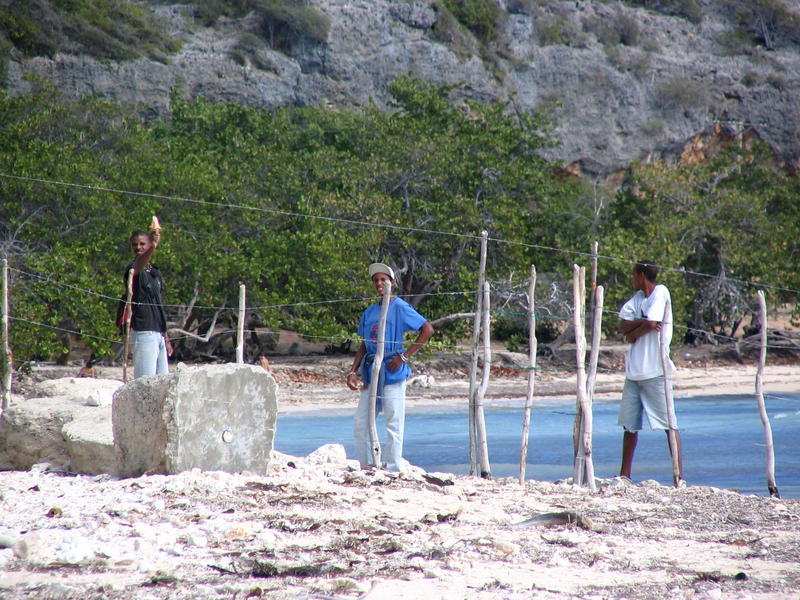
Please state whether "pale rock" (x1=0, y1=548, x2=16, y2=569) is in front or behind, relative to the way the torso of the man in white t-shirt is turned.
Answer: in front

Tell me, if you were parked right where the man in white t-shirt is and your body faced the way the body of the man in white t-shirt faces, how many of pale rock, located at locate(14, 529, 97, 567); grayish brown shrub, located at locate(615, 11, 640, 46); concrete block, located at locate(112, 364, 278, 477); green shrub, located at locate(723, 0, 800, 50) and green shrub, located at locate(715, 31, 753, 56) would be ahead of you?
2

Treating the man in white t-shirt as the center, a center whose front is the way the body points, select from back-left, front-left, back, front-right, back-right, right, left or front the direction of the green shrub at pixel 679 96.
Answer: back-right

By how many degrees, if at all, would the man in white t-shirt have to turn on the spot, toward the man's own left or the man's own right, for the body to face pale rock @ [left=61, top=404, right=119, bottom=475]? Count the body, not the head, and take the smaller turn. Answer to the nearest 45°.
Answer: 0° — they already face it

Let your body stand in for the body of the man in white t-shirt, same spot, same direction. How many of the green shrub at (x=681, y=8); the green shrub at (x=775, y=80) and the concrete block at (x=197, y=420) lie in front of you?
1

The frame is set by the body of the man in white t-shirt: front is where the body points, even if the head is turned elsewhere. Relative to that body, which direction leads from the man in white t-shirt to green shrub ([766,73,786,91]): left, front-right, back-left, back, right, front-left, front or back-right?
back-right

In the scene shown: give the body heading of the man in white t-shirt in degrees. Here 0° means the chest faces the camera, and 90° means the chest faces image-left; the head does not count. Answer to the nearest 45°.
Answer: approximately 45°

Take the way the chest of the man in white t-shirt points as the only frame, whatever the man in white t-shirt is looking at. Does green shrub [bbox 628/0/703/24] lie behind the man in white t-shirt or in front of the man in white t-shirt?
behind

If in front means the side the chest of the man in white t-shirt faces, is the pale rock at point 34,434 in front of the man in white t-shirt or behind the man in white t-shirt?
in front

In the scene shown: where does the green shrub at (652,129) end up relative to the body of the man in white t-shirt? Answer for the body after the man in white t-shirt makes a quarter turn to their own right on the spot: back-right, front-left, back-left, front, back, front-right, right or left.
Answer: front-right

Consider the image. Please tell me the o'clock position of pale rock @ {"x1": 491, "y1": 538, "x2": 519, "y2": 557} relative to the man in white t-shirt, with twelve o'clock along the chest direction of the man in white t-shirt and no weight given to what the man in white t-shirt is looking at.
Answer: The pale rock is roughly at 11 o'clock from the man in white t-shirt.

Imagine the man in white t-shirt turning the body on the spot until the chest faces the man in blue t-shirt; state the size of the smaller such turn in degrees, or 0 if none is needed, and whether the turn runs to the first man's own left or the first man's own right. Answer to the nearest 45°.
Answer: approximately 45° to the first man's own right

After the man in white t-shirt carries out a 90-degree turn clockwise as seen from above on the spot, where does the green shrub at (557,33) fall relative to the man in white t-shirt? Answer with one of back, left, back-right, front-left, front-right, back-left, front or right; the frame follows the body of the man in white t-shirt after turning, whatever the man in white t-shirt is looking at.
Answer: front-right

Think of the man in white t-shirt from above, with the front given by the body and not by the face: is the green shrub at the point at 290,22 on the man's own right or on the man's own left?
on the man's own right

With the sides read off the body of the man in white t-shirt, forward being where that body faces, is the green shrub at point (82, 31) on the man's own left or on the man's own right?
on the man's own right

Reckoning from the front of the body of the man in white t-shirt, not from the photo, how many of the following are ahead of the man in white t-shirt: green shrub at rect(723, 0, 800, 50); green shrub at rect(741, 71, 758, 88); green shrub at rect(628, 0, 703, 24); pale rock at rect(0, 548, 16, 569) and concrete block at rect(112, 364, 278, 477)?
2

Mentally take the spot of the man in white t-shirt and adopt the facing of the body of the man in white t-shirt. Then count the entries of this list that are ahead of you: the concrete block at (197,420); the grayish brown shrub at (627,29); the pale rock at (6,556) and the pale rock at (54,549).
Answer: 3

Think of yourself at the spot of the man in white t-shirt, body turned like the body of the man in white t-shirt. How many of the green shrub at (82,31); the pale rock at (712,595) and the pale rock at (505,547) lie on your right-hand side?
1
